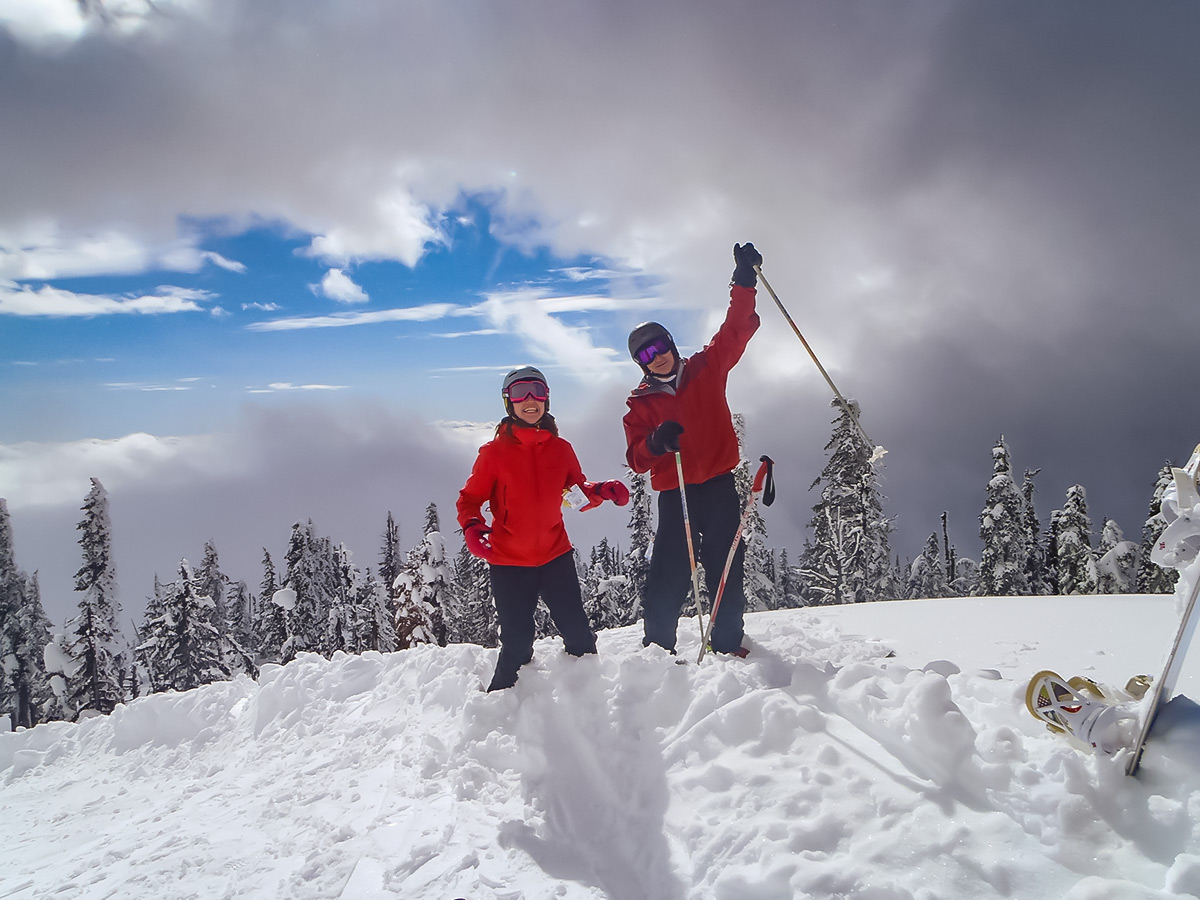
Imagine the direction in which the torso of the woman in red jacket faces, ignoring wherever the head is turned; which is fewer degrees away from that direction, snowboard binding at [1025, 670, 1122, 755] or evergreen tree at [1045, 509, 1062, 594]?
the snowboard binding

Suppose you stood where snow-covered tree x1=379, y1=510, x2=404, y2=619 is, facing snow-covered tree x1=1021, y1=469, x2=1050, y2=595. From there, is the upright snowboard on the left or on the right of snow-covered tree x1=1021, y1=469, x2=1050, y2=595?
right

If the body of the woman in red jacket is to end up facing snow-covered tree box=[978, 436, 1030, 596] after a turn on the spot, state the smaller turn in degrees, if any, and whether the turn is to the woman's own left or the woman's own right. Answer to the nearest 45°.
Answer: approximately 135° to the woman's own left

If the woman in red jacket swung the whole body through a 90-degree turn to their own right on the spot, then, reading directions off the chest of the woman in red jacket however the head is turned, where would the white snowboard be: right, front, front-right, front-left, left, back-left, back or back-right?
back-left

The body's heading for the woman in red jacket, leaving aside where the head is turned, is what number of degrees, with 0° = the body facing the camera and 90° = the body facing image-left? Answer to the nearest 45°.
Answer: approximately 0°

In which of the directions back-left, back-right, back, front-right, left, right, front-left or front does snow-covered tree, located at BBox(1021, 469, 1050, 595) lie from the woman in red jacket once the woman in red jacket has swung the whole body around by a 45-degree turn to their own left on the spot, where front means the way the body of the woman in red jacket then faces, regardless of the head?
left

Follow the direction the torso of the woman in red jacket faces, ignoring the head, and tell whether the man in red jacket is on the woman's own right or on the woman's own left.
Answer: on the woman's own left

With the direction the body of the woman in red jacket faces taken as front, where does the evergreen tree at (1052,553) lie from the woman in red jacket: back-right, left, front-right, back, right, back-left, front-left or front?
back-left

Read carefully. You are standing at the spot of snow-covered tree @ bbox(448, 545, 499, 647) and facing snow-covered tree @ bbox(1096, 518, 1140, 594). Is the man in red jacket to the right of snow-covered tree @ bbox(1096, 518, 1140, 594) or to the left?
right

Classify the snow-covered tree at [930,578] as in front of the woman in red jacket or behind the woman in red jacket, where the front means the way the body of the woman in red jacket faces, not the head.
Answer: behind

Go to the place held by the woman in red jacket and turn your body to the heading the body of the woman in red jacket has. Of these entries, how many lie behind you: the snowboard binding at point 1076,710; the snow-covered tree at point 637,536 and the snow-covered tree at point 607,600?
2

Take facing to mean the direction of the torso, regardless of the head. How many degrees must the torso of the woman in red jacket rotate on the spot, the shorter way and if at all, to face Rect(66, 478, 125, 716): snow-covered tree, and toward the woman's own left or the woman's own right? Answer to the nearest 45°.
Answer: approximately 135° to the woman's own right

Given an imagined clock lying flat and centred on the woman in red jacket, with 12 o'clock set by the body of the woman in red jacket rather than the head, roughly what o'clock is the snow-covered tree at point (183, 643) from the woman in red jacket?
The snow-covered tree is roughly at 5 o'clock from the woman in red jacket.
